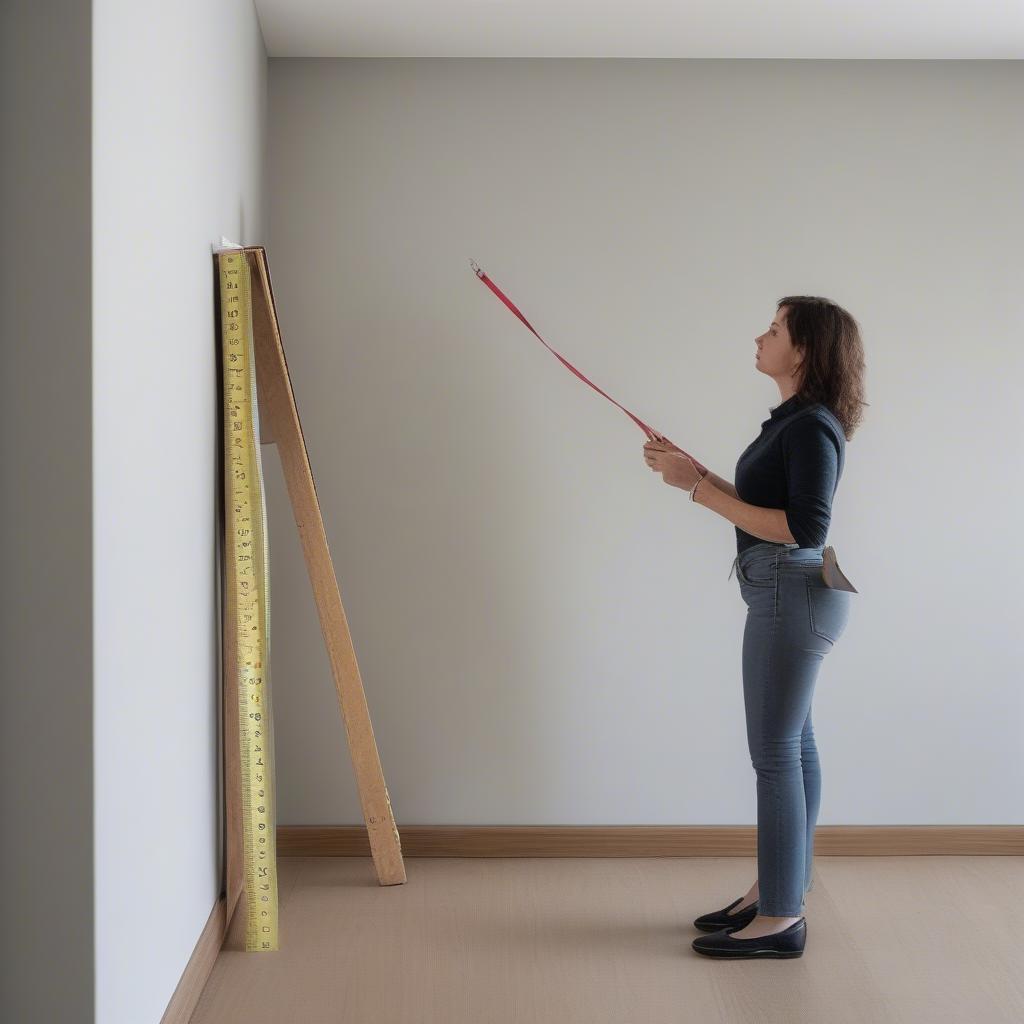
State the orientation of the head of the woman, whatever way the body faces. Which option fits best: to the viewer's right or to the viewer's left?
to the viewer's left

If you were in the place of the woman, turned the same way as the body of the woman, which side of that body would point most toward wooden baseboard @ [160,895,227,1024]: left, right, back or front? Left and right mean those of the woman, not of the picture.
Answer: front

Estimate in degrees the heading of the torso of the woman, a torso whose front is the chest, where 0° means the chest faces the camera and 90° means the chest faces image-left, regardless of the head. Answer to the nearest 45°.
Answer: approximately 90°

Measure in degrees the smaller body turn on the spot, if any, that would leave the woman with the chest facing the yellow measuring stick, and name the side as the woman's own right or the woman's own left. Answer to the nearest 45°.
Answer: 0° — they already face it
